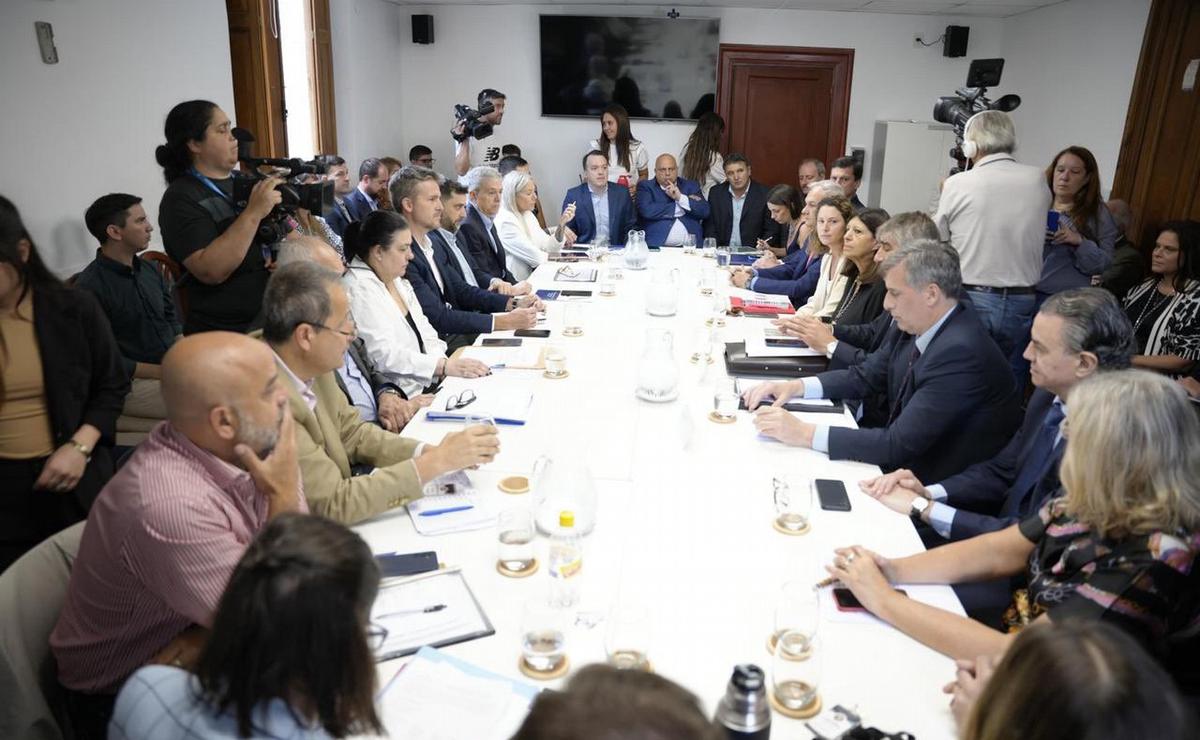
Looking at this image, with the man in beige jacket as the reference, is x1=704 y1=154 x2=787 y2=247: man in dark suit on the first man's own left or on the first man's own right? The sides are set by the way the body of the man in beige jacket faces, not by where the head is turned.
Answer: on the first man's own left

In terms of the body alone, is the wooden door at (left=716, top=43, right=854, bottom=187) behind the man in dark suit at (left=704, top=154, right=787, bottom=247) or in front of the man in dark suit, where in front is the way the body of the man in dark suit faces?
behind

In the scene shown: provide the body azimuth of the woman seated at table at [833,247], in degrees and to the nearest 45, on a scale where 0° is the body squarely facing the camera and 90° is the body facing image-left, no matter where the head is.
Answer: approximately 45°

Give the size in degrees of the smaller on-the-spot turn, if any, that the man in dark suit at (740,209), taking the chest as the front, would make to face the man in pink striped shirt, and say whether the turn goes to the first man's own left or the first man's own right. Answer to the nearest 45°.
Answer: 0° — they already face them

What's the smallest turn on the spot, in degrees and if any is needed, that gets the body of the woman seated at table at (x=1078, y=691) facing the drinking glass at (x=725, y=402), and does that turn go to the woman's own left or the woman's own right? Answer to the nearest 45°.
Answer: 0° — they already face it

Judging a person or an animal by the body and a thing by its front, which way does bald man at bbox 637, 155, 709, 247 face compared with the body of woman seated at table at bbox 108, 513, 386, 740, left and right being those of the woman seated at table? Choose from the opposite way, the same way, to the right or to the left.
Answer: the opposite way

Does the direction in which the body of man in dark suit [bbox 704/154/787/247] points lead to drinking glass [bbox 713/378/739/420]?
yes

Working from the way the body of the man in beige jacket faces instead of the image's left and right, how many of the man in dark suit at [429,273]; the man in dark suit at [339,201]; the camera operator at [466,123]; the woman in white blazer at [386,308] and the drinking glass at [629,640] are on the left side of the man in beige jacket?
4

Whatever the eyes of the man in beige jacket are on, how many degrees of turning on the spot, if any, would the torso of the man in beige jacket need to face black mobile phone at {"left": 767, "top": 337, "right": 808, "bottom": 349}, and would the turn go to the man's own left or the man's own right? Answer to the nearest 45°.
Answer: approximately 45° to the man's own left

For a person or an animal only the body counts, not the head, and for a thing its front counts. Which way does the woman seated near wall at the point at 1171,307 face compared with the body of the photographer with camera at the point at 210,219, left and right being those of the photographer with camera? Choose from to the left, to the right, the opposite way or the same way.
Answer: the opposite way

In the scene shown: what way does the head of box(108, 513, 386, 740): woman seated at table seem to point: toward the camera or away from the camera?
away from the camera
